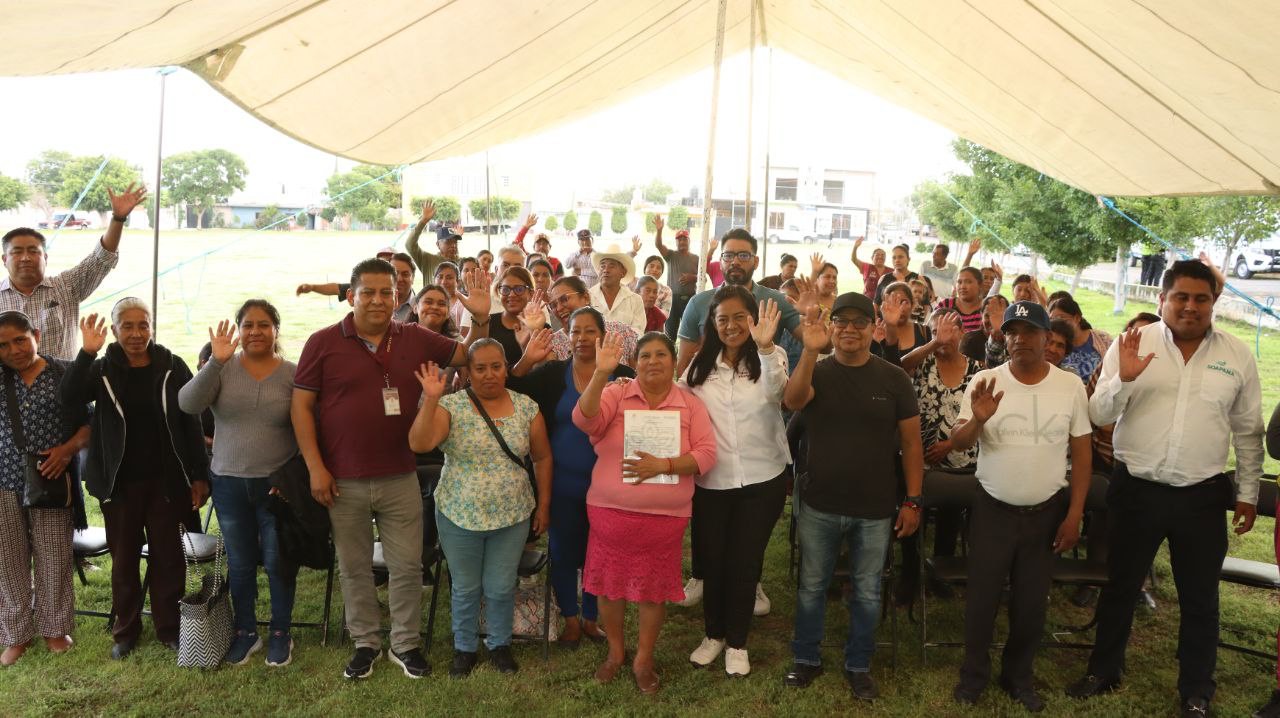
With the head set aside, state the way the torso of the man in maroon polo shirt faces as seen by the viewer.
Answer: toward the camera

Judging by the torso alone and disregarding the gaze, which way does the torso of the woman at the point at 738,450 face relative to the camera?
toward the camera

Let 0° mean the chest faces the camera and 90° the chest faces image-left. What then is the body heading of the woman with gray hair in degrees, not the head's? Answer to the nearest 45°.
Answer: approximately 0°

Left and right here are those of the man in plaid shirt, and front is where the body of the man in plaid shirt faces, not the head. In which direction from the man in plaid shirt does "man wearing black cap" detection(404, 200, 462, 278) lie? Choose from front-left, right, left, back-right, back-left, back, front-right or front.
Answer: back-left

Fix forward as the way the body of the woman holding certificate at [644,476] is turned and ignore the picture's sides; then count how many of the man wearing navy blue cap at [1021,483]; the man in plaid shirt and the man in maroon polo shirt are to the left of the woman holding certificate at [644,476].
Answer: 1

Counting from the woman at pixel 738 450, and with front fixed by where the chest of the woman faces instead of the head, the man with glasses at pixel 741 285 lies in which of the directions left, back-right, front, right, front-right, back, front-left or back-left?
back

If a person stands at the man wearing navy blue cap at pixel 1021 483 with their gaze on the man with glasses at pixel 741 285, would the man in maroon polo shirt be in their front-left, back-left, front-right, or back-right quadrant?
front-left

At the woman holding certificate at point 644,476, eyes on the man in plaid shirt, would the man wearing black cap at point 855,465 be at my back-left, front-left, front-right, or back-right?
back-right

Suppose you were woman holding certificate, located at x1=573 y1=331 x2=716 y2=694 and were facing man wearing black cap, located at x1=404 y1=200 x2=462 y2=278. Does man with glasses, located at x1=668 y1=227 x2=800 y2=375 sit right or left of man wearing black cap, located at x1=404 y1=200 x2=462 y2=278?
right

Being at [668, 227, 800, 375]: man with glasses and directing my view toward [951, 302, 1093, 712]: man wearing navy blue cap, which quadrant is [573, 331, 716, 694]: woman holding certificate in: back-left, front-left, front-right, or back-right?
front-right

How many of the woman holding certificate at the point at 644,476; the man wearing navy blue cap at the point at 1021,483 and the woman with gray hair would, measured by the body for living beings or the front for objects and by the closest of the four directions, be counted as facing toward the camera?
3

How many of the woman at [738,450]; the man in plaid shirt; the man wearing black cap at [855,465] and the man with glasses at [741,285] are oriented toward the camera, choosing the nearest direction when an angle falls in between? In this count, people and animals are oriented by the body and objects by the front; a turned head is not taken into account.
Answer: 4

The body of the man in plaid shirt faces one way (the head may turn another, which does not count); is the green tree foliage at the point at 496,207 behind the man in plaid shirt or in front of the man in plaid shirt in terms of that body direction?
behind
